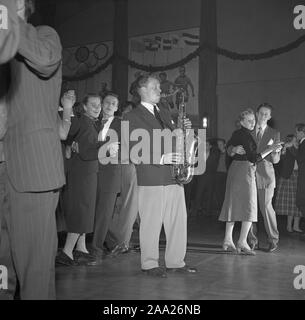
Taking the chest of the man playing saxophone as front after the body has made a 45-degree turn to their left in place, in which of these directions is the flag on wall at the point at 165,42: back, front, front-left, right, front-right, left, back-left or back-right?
left

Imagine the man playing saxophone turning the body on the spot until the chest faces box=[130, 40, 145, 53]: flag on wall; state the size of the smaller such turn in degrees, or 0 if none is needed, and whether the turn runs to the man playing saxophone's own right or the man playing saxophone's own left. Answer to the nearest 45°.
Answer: approximately 135° to the man playing saxophone's own left

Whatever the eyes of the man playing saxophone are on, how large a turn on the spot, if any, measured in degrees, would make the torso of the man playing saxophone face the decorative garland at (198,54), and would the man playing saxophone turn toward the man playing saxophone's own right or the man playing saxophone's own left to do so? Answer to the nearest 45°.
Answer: approximately 135° to the man playing saxophone's own left

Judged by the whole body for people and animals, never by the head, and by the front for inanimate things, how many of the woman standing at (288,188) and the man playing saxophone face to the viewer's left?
0

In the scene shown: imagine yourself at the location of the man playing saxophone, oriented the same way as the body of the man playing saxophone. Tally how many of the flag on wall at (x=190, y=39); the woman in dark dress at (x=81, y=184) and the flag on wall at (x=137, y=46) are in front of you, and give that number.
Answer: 0

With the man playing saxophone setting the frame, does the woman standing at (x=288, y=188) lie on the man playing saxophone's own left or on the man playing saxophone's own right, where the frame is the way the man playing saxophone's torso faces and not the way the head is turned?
on the man playing saxophone's own left

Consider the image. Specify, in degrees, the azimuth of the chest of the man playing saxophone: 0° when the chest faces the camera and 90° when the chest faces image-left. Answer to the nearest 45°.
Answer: approximately 315°

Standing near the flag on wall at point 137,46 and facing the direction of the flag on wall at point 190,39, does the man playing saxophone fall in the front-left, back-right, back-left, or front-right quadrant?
front-right

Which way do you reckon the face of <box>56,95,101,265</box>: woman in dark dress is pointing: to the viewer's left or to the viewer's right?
to the viewer's right

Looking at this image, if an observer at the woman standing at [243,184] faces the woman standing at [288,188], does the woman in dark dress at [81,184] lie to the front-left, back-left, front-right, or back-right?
back-left
